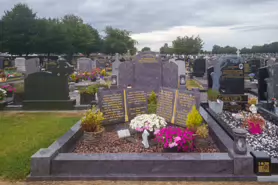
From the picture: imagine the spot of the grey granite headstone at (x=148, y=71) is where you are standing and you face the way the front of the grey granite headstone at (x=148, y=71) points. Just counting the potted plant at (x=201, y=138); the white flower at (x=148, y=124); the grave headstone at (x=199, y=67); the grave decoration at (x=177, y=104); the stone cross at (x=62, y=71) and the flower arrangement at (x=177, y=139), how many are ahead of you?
4

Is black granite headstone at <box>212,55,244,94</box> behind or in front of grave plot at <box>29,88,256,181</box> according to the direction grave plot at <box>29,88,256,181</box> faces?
behind

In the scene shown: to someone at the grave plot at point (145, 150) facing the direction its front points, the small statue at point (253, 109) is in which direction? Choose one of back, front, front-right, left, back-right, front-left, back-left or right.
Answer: back-left

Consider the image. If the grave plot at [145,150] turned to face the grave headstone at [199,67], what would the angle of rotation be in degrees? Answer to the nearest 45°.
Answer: approximately 180°

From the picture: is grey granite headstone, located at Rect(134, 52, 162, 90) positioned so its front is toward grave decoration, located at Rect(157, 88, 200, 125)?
yes

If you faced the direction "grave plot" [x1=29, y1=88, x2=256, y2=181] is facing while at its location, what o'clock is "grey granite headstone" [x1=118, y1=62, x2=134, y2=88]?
The grey granite headstone is roughly at 6 o'clock from the grave plot.

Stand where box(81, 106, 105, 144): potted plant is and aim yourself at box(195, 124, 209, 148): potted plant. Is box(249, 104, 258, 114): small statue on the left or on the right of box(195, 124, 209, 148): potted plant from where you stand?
left

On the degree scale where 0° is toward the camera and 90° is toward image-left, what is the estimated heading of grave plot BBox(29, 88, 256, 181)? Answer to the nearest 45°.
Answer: approximately 0°

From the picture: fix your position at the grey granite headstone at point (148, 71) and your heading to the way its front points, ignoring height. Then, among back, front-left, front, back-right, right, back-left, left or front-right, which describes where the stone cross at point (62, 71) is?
back-right

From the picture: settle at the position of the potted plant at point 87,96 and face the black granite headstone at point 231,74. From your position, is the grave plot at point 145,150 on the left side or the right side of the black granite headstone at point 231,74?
right

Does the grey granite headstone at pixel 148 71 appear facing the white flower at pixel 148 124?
yes

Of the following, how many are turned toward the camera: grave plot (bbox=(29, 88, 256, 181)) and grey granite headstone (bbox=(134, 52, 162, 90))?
2
